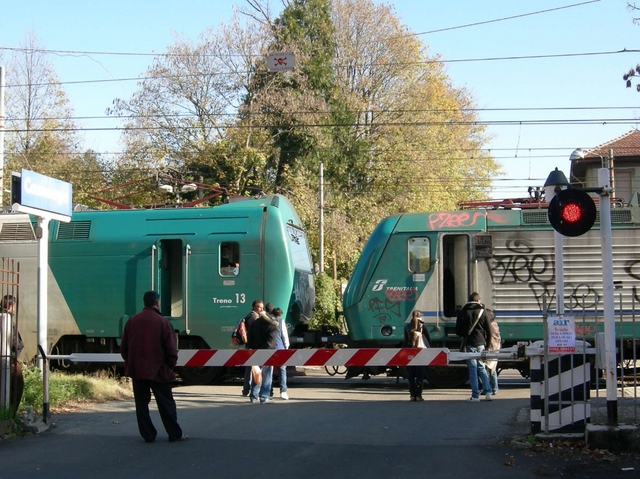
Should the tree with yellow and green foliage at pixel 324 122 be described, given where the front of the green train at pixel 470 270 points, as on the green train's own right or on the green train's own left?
on the green train's own right

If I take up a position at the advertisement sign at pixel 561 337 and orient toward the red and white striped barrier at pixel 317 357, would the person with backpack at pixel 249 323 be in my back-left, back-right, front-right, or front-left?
front-right

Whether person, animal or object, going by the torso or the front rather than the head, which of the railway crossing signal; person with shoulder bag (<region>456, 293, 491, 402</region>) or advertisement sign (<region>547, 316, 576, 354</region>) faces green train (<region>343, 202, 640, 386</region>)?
the person with shoulder bag

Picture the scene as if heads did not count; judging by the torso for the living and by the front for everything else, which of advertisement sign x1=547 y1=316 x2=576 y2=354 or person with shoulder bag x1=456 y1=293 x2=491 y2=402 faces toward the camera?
the advertisement sign

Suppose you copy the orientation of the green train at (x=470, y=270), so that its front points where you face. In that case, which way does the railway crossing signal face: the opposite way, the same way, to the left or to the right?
to the left

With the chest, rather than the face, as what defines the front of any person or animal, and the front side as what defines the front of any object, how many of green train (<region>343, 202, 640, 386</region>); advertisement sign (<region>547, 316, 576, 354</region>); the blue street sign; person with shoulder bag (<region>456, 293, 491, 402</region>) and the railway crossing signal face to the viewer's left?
1

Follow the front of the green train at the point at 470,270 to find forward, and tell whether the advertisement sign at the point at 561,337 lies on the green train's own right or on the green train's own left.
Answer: on the green train's own left

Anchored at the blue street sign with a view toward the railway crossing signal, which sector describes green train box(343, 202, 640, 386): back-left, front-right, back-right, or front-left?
front-left

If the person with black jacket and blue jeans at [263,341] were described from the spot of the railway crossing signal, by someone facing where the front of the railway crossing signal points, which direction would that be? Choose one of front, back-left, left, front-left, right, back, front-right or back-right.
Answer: back-right

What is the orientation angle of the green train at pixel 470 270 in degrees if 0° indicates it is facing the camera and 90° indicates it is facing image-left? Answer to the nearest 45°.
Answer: approximately 90°

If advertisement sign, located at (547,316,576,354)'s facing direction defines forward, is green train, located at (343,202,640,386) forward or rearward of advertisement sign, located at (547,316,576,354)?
rearward

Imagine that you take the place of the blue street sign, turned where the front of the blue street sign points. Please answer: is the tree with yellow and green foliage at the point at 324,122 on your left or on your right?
on your left
